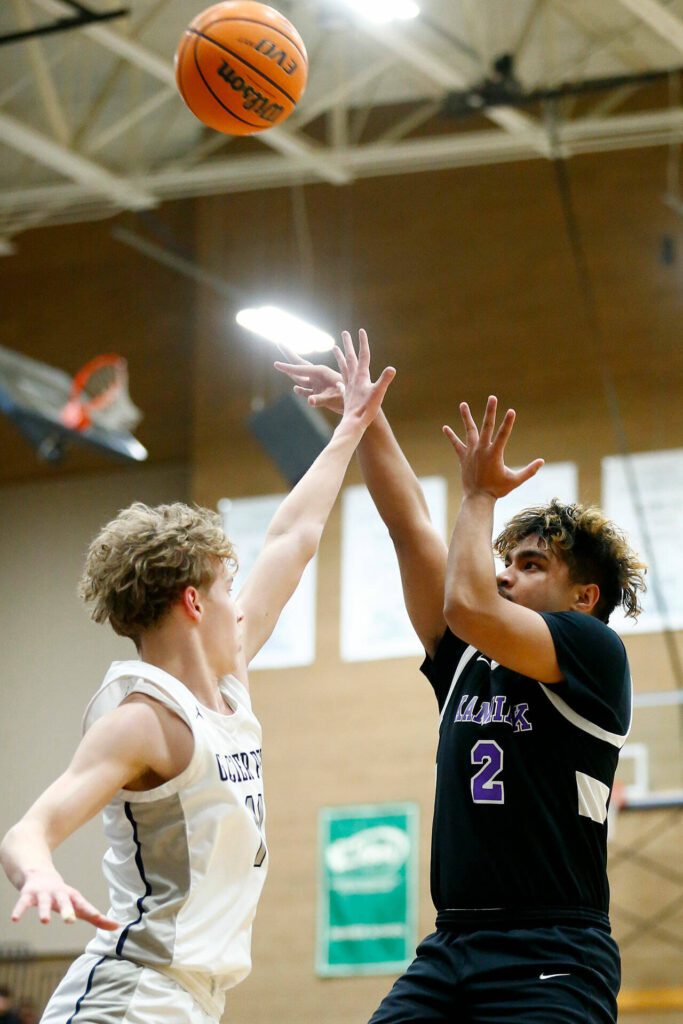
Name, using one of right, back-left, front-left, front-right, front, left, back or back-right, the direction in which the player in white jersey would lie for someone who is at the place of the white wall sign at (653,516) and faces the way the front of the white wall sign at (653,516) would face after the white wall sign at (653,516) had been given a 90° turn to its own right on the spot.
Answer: left

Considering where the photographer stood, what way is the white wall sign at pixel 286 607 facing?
facing the viewer

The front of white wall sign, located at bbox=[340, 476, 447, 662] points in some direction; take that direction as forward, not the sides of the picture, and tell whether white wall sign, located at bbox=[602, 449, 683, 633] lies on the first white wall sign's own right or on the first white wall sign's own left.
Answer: on the first white wall sign's own left

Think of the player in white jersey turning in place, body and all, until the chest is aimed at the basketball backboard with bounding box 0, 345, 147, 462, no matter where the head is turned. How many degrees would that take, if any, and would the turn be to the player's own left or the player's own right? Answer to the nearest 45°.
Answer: approximately 90° to the player's own left

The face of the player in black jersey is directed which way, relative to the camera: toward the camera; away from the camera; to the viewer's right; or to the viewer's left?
to the viewer's left

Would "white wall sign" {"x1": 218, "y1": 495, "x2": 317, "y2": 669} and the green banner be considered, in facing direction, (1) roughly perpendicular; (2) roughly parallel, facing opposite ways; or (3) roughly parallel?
roughly parallel

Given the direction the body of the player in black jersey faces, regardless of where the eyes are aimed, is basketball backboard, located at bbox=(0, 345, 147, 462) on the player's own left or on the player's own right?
on the player's own right

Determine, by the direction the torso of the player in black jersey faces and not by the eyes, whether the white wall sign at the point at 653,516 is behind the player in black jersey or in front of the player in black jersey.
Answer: behind

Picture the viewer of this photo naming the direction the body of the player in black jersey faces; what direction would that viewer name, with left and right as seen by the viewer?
facing the viewer and to the left of the viewer

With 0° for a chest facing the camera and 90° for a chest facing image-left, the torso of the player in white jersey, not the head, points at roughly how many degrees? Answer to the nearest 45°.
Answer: approximately 270°

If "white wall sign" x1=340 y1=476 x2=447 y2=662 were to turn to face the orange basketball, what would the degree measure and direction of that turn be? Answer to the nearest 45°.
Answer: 0° — it already faces it

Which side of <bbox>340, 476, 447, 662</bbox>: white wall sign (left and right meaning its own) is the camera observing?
front

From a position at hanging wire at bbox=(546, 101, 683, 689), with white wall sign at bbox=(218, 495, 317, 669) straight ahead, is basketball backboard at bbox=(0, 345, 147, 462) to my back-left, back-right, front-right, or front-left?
front-left
